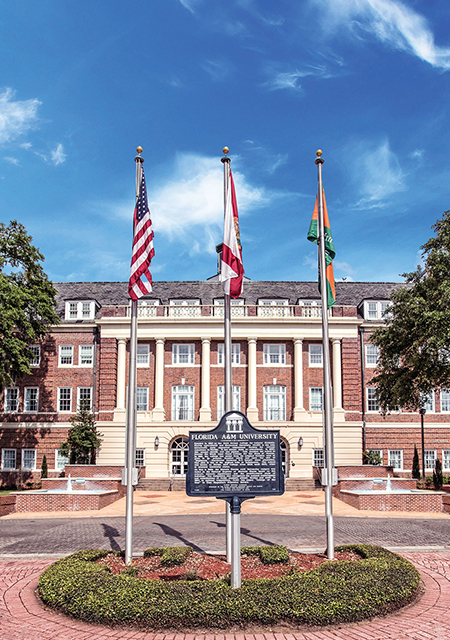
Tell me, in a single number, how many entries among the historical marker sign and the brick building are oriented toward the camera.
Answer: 2

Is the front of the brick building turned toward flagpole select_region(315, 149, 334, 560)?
yes

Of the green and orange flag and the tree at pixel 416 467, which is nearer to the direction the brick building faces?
the green and orange flag

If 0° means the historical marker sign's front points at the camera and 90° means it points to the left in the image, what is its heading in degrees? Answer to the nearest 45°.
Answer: approximately 0°

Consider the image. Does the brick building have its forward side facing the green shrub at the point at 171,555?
yes

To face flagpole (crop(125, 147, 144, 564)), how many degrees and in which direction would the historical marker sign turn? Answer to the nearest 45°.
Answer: approximately 135° to its right
